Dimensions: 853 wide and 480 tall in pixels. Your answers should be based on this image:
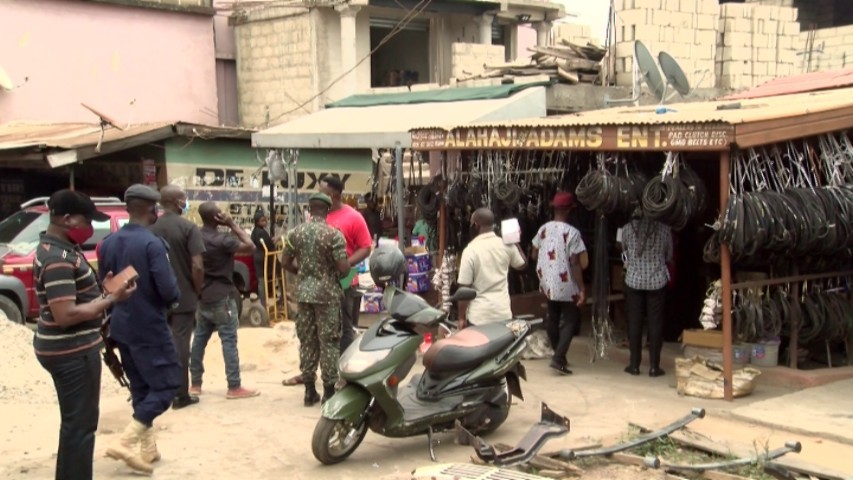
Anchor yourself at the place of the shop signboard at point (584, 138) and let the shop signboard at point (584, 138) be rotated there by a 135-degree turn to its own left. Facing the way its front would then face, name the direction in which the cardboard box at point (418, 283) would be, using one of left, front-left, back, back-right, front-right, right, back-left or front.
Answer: left

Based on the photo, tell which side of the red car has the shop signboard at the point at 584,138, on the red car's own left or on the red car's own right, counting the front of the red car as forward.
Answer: on the red car's own left

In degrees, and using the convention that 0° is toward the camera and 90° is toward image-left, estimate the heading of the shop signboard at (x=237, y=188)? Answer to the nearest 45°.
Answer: approximately 0°

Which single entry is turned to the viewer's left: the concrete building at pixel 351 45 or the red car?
the red car

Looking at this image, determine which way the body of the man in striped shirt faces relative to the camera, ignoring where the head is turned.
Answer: to the viewer's right

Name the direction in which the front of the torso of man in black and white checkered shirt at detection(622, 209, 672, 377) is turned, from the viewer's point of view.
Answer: away from the camera

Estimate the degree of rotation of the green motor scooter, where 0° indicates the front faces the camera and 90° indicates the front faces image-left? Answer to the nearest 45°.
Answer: approximately 45°

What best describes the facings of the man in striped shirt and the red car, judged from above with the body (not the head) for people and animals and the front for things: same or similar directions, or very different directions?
very different directions

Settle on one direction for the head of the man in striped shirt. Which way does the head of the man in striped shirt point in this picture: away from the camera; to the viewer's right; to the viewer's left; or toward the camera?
to the viewer's right

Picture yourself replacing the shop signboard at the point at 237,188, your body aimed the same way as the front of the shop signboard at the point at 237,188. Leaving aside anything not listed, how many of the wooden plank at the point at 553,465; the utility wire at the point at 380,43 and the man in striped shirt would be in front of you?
2

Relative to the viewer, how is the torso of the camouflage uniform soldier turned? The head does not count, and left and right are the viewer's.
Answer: facing away from the viewer

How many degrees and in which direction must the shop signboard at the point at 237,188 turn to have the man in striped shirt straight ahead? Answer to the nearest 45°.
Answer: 0° — it already faces them

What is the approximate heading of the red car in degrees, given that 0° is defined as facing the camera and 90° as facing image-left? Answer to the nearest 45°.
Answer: approximately 90°

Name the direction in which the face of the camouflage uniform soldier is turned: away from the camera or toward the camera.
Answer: away from the camera

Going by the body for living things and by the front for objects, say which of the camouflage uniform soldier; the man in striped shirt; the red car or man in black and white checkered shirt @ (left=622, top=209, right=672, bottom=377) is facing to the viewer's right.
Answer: the man in striped shirt

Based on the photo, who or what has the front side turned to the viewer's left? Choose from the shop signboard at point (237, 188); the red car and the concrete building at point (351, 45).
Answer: the red car
